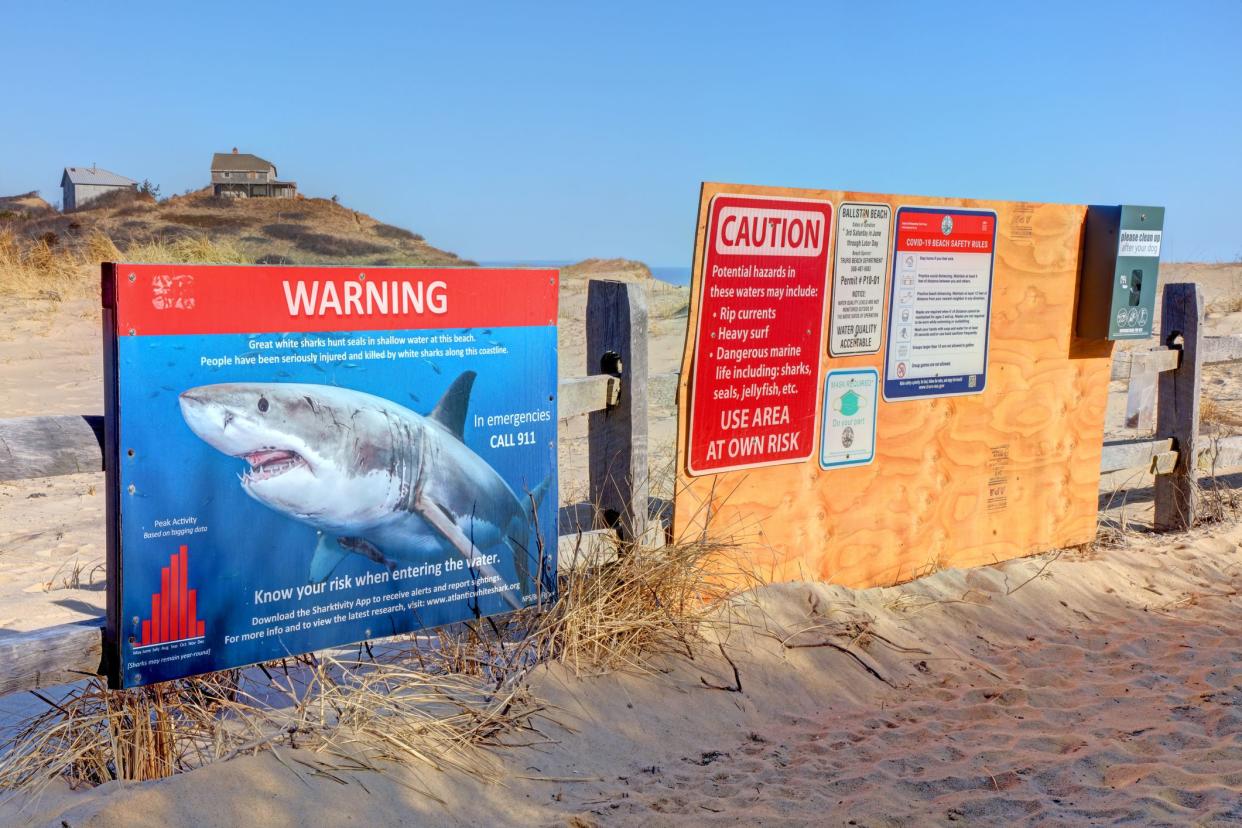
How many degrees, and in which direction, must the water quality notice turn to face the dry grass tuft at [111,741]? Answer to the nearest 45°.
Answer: approximately 90° to its right

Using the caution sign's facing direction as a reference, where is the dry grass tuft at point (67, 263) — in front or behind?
behind

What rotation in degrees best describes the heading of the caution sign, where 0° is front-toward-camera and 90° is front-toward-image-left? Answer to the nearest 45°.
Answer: approximately 315°

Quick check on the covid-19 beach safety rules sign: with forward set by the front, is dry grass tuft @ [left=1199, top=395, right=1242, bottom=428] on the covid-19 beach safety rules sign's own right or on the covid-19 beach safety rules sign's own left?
on the covid-19 beach safety rules sign's own left

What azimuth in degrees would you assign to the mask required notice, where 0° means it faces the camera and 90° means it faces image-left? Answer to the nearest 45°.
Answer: approximately 315°

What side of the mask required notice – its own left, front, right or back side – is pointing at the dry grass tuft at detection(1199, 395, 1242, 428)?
left

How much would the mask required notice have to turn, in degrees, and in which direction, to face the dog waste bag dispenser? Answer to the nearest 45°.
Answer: approximately 90° to its left

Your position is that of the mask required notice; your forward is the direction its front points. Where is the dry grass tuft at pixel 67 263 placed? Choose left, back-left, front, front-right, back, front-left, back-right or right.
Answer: back

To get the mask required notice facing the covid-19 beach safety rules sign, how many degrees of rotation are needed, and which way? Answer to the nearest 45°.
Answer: approximately 90° to its left

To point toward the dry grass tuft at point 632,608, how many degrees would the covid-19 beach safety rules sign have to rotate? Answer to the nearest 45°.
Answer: approximately 90° to its right

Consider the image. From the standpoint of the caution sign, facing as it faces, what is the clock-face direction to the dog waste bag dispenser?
The dog waste bag dispenser is roughly at 9 o'clock from the caution sign.

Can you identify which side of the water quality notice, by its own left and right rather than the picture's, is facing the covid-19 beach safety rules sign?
left
